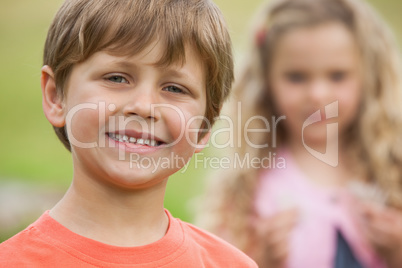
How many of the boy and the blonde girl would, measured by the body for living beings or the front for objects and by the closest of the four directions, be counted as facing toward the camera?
2

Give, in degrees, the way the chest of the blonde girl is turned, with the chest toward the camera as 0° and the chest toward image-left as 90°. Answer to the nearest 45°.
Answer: approximately 0°

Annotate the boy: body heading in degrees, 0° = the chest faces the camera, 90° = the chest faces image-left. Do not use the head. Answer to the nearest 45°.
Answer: approximately 0°

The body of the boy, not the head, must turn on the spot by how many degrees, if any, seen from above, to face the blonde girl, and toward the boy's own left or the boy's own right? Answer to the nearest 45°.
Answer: approximately 135° to the boy's own left
